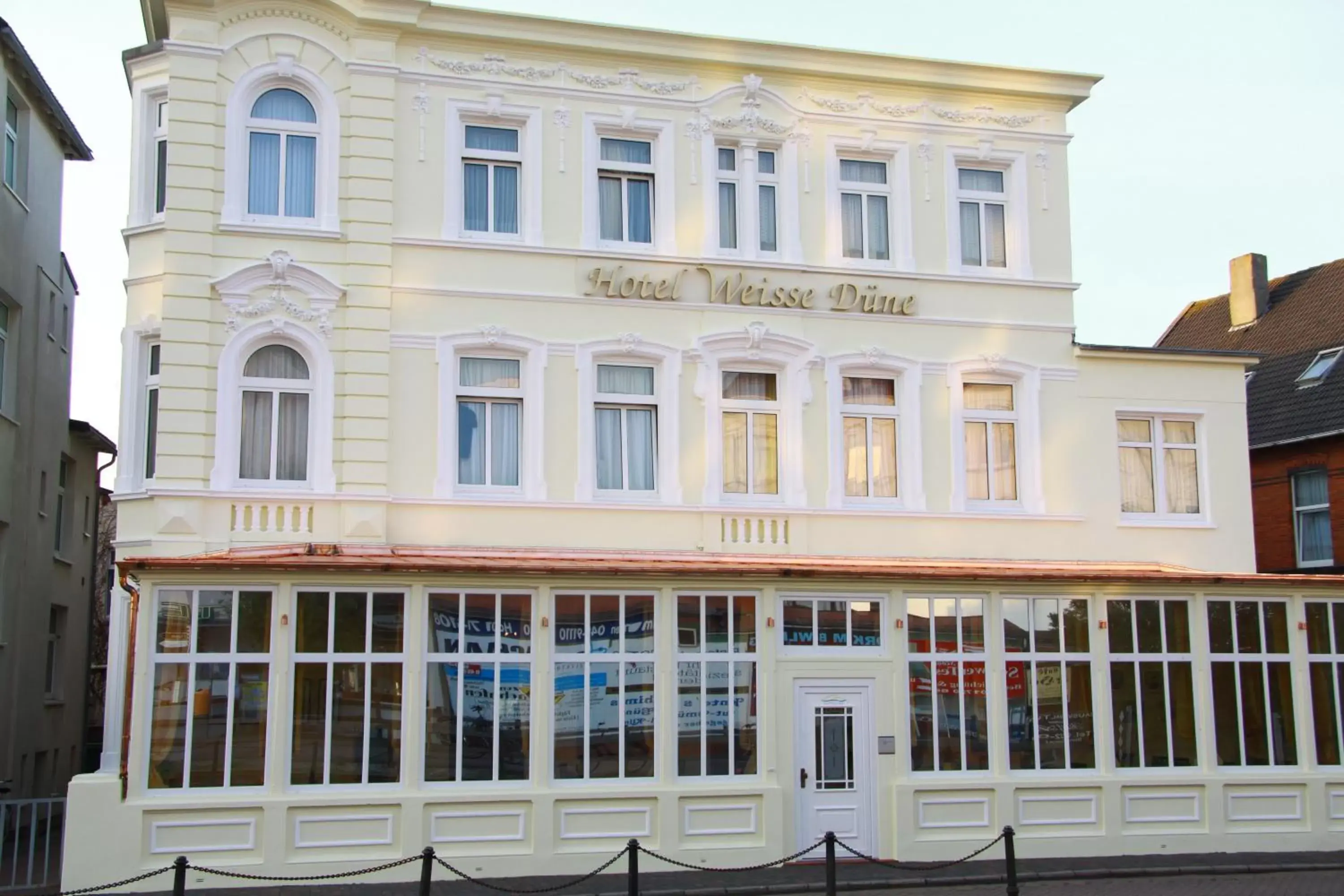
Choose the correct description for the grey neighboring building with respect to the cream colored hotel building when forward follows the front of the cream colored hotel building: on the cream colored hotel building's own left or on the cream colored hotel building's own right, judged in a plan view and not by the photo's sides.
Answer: on the cream colored hotel building's own right

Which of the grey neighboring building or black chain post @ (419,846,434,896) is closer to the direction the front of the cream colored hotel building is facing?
the black chain post

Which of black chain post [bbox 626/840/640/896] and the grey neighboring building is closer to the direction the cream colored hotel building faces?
the black chain post

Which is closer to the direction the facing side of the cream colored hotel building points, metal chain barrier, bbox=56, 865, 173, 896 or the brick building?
the metal chain barrier

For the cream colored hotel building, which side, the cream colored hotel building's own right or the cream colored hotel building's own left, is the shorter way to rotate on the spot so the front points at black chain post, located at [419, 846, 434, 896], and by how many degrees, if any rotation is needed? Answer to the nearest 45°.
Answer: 0° — it already faces it

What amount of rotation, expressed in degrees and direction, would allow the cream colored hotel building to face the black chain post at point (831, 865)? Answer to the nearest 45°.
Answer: approximately 45° to its left

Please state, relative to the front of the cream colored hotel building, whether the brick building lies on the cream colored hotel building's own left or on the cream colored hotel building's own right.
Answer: on the cream colored hotel building's own left

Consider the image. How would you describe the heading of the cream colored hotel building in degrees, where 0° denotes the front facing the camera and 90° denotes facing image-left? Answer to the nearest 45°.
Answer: approximately 0°

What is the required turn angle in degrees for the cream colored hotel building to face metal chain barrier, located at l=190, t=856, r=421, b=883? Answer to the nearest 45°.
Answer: approximately 45° to its right

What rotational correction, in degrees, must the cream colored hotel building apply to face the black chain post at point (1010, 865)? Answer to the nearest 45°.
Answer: approximately 45° to its left

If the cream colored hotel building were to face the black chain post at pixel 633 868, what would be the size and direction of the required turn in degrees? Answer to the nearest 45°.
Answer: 0° — it already faces it
